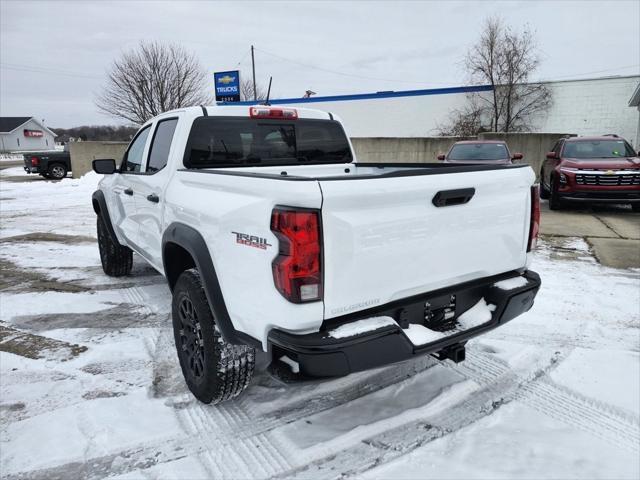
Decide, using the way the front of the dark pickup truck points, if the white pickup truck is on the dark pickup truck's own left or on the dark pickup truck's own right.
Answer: on the dark pickup truck's own right

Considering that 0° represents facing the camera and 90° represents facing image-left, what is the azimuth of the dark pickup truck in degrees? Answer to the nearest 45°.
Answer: approximately 225°

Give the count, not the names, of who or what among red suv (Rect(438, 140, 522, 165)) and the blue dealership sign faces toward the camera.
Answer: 2

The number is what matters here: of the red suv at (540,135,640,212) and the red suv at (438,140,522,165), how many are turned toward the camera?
2

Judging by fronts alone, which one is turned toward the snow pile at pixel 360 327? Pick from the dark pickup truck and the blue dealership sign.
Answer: the blue dealership sign

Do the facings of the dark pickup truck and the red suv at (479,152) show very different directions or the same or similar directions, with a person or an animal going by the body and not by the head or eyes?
very different directions

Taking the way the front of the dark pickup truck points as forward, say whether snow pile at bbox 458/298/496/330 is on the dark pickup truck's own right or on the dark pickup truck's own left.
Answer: on the dark pickup truck's own right

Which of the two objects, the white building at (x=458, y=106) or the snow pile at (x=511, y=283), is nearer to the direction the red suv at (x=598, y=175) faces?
the snow pile
